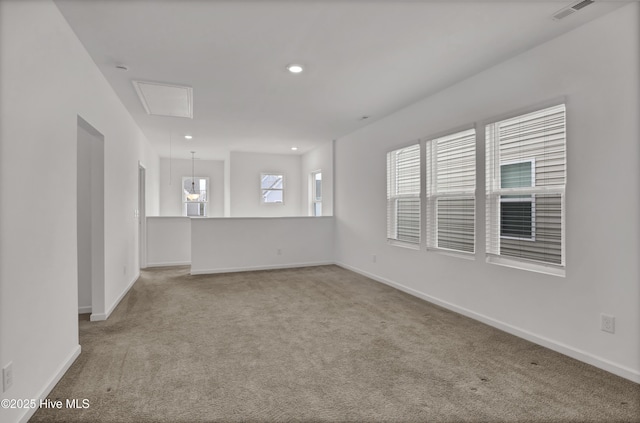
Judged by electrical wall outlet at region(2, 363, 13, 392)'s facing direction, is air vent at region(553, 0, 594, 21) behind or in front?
in front

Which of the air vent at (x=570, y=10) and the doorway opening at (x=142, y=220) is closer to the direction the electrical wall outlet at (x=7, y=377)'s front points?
the air vent

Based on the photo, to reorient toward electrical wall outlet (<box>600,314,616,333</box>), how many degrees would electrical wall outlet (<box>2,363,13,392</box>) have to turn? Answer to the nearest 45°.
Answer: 0° — it already faces it

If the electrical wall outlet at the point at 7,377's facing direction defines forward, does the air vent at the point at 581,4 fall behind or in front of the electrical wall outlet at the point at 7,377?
in front

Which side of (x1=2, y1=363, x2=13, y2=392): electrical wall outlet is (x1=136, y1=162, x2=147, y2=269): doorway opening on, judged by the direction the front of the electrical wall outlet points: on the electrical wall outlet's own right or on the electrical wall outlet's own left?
on the electrical wall outlet's own left

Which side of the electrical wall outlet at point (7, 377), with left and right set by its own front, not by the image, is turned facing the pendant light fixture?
left

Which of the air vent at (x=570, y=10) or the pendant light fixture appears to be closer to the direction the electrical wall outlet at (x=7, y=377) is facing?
the air vent

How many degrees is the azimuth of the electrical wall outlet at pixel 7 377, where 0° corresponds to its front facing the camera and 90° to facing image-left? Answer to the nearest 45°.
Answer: approximately 315°
